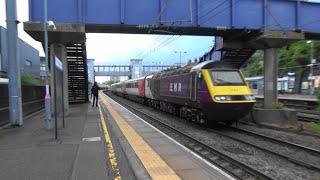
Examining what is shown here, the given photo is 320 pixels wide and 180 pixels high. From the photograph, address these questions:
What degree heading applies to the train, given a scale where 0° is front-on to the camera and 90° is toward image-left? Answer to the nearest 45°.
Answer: approximately 315°

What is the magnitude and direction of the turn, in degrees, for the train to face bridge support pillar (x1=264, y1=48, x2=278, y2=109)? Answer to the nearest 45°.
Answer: approximately 90° to its left
